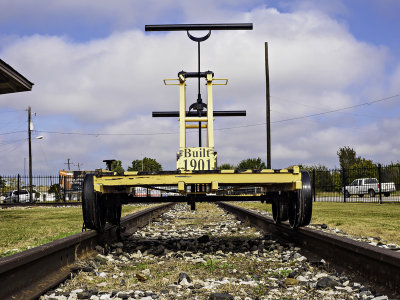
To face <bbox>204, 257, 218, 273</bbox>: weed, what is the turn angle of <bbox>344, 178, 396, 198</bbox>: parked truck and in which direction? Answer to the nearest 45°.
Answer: approximately 90° to its left

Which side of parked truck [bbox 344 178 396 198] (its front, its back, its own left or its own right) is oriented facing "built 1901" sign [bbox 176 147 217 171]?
left

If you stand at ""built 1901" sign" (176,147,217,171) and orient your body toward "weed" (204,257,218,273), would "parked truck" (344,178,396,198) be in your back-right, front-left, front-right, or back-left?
back-left

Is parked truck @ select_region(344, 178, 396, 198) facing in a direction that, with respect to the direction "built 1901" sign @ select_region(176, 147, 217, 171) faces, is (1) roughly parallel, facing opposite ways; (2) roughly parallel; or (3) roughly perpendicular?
roughly perpendicular

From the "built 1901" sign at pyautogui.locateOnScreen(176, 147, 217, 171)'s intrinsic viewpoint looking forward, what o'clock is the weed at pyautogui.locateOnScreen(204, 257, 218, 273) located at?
The weed is roughly at 12 o'clock from the "built 1901" sign.

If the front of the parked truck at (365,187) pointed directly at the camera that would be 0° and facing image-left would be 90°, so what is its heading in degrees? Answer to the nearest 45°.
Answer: approximately 90°

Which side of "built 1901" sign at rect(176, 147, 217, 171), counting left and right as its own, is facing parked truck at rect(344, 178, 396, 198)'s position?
back

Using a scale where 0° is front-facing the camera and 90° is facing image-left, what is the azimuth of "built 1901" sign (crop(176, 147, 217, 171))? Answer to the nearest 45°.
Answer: approximately 0°
